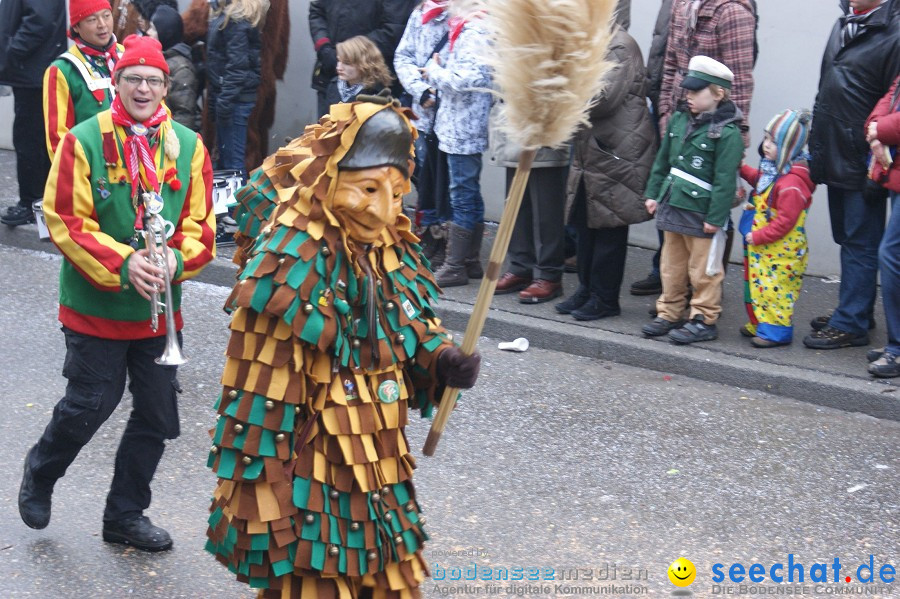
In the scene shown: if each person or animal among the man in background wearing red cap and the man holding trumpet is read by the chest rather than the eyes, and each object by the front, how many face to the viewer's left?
0

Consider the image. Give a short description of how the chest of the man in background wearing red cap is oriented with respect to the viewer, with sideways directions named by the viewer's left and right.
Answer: facing the viewer and to the right of the viewer

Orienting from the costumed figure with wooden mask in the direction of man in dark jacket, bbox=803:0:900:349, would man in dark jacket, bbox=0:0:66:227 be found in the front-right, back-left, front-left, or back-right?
front-left

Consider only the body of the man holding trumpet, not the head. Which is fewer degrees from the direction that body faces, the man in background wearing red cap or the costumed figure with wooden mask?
the costumed figure with wooden mask

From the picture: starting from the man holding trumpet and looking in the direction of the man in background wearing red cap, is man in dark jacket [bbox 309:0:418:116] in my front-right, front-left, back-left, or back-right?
front-right

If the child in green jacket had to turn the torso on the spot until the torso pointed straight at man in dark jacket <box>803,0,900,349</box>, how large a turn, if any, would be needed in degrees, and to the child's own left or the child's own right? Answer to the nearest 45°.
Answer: approximately 135° to the child's own left

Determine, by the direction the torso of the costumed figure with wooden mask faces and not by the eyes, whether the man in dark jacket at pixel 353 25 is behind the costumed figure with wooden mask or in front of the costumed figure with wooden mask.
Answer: behind

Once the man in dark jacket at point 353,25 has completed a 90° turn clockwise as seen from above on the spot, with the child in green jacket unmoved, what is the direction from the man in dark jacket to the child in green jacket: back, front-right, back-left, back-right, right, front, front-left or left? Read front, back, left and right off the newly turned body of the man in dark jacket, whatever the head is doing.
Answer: back-left

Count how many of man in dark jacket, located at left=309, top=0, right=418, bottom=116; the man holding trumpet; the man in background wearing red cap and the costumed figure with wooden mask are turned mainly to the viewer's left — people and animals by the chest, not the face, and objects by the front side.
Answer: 0

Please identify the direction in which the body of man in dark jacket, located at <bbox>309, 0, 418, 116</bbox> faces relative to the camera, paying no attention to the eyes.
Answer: toward the camera

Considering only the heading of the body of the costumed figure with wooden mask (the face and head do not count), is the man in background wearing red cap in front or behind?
behind

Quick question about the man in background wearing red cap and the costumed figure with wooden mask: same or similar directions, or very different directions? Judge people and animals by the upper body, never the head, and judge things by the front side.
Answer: same or similar directions

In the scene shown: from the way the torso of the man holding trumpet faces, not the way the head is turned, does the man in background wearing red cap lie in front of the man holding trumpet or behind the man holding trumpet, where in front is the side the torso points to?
behind

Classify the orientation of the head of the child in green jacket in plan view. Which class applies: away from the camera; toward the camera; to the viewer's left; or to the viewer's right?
to the viewer's left

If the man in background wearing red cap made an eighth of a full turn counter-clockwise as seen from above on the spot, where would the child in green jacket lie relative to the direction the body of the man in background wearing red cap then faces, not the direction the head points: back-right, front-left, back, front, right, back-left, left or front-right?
front

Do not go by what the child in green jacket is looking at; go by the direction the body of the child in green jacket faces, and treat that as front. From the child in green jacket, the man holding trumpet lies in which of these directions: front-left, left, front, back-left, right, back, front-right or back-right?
front

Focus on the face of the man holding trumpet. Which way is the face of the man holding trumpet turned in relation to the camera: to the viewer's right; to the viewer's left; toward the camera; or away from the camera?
toward the camera
